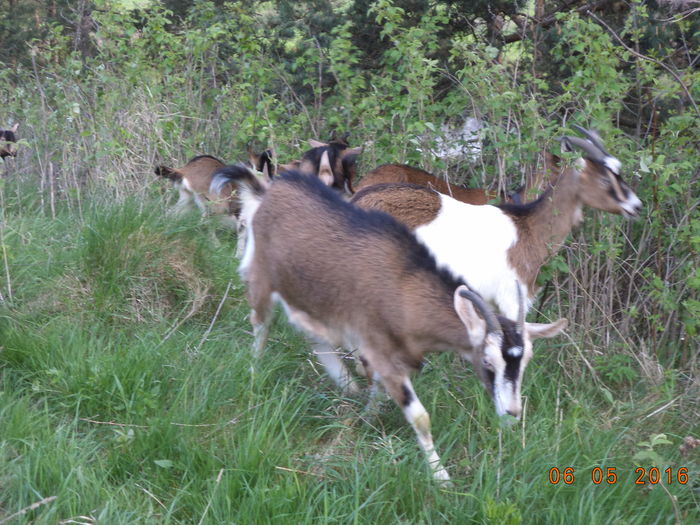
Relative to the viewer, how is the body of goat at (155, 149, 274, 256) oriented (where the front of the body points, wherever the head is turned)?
to the viewer's right

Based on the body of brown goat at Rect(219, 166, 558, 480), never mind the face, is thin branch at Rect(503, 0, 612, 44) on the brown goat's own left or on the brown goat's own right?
on the brown goat's own left

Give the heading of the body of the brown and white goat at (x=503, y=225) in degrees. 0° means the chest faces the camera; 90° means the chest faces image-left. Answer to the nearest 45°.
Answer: approximately 270°

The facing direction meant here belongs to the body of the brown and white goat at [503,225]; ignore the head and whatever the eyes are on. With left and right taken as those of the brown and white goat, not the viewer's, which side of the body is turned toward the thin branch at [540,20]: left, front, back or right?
left

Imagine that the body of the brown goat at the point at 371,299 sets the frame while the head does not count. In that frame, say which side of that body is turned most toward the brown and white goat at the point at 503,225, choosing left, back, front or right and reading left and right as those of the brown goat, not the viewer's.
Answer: left

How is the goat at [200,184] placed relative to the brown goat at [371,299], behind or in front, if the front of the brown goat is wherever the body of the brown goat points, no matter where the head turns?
behind

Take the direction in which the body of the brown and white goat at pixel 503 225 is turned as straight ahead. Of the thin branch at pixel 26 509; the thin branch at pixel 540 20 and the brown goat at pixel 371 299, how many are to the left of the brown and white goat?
1

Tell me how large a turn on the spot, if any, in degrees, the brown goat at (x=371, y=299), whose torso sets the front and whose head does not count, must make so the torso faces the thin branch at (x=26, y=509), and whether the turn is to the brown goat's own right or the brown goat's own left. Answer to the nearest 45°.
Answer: approximately 90° to the brown goat's own right

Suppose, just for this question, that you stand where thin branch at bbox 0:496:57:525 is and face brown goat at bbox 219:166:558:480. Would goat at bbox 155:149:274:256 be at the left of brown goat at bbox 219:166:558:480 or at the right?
left

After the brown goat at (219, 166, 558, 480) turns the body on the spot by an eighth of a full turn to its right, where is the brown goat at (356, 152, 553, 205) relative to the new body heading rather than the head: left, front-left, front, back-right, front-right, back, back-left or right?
back

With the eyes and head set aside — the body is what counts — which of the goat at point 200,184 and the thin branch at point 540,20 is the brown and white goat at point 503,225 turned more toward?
the thin branch

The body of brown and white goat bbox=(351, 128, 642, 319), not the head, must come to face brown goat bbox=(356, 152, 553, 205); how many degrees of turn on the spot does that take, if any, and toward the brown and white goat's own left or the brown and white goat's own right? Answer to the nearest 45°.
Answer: approximately 135° to the brown and white goat's own left

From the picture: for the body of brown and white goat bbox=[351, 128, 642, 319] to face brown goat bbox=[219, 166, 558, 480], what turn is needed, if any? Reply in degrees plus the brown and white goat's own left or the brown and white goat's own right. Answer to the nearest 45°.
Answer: approximately 135° to the brown and white goat's own right
